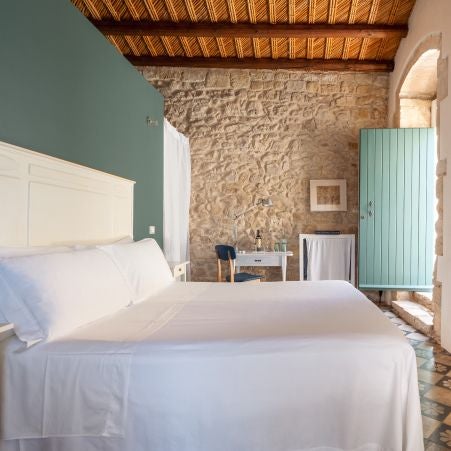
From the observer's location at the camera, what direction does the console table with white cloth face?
facing the viewer

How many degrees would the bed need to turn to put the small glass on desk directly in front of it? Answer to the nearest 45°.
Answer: approximately 90° to its left

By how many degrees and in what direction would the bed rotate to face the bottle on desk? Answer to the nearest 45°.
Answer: approximately 90° to its left

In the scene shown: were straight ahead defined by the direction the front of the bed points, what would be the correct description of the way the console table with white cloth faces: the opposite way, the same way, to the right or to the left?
to the right

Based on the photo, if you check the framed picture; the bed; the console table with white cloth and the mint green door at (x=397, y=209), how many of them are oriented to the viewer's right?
1

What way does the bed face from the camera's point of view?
to the viewer's right
